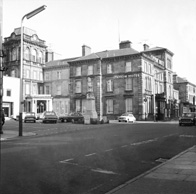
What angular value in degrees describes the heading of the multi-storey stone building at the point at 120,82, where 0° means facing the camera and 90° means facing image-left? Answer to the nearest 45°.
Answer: approximately 315°

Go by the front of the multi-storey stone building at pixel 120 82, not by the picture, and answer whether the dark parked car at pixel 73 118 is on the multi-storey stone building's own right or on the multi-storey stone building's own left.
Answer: on the multi-storey stone building's own right

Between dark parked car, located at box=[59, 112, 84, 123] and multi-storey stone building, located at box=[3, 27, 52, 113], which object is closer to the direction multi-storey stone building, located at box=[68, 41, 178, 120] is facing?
the dark parked car

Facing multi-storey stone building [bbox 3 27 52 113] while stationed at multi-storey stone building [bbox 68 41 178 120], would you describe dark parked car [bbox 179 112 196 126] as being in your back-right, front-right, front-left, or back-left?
back-left

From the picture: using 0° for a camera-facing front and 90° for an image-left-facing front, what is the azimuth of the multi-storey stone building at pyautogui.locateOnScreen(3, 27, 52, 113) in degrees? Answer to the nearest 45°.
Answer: approximately 315°
